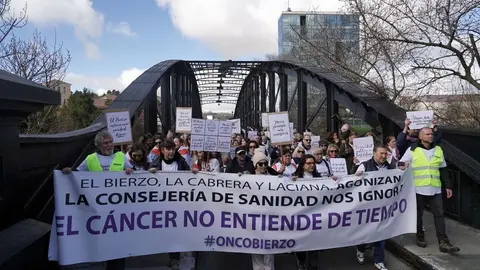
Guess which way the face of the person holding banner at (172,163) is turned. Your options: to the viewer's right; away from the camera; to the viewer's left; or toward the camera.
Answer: toward the camera

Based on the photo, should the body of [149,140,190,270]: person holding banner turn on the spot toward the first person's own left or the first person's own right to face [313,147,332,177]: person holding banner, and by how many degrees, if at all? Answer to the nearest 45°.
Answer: approximately 90° to the first person's own left

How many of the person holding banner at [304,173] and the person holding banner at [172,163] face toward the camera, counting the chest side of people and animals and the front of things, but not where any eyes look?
2

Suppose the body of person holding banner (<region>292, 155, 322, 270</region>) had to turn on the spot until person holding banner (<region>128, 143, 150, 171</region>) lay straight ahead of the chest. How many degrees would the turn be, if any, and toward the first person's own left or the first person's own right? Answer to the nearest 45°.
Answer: approximately 90° to the first person's own right

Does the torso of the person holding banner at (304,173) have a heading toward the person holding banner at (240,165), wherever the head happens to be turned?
no

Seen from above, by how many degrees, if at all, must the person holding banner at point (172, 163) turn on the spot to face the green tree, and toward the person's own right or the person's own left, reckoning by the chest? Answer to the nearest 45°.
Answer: approximately 180°

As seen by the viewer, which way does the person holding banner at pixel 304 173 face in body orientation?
toward the camera

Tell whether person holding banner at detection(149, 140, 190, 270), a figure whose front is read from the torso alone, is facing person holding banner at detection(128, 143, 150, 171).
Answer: no

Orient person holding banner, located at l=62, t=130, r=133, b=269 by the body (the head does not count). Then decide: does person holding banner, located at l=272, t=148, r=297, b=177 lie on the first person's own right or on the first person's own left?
on the first person's own left

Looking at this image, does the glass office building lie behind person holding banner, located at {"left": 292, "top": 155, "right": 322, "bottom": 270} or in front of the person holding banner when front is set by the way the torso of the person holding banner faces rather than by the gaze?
behind

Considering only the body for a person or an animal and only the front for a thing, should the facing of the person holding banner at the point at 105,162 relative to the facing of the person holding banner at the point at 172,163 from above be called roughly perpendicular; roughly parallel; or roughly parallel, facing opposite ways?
roughly parallel

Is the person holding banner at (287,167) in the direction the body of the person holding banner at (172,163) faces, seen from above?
no

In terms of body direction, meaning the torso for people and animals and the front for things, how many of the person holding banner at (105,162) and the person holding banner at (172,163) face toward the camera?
2

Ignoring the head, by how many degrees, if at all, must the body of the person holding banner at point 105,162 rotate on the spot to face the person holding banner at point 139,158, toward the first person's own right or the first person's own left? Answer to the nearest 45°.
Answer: approximately 135° to the first person's own left

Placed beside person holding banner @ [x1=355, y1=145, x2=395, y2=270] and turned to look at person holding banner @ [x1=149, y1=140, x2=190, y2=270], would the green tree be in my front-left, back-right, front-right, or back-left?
front-right
